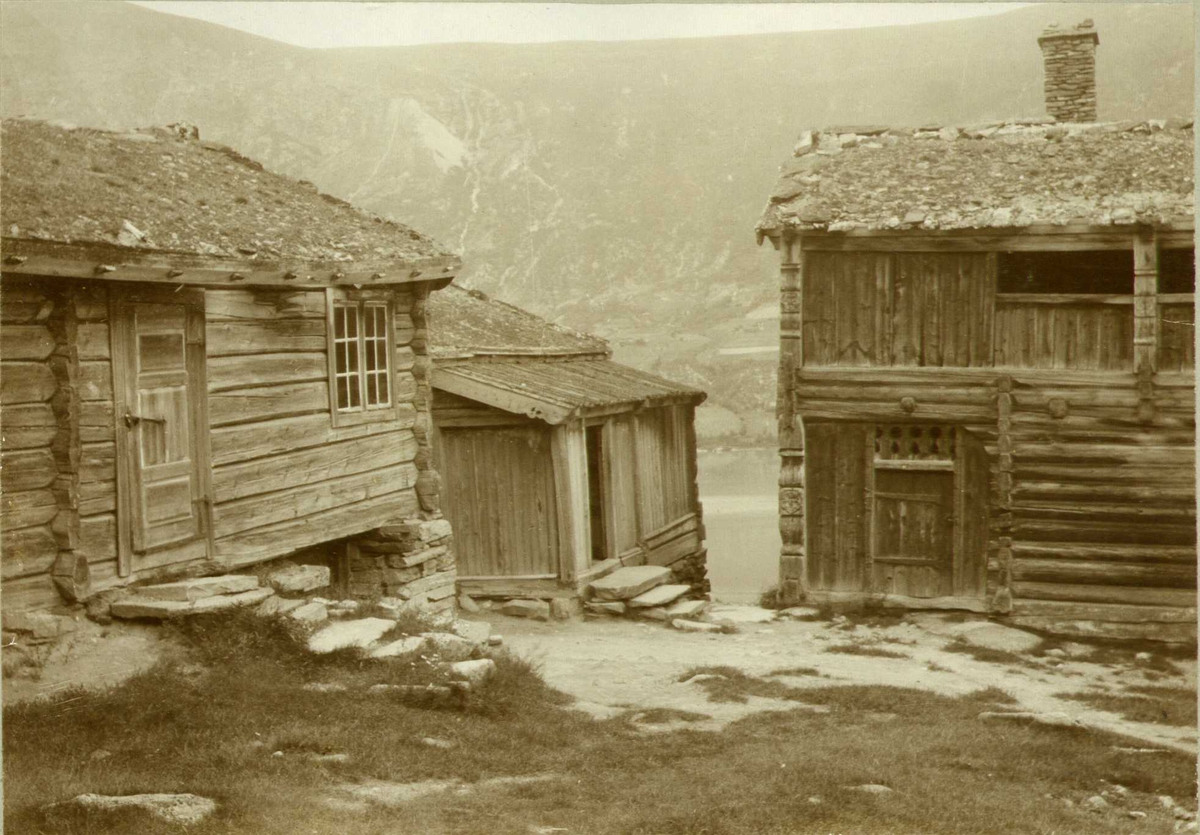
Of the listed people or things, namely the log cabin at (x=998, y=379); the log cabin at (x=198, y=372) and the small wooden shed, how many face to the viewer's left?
0

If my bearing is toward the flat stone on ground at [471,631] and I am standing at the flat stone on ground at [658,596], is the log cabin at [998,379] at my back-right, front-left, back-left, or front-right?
back-left

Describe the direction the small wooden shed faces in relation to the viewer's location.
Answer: facing the viewer and to the right of the viewer

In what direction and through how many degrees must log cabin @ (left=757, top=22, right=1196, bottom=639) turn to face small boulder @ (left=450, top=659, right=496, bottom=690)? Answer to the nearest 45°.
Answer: approximately 45° to its right

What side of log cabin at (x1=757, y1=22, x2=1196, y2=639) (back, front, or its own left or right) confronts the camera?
front

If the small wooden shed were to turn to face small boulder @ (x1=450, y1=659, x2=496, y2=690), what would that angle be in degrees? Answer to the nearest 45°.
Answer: approximately 45° to its right

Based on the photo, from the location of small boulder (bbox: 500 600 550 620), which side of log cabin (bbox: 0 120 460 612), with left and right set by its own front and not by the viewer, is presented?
left

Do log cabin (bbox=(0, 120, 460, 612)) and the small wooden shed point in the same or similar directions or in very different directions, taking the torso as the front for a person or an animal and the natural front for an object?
same or similar directions

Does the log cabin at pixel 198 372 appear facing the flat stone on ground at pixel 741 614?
no

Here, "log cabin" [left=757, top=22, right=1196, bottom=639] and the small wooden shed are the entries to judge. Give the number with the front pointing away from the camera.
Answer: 0
